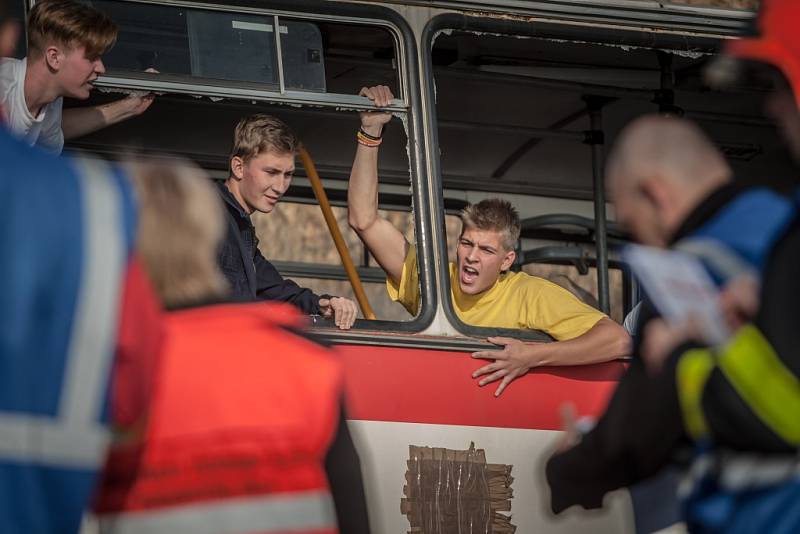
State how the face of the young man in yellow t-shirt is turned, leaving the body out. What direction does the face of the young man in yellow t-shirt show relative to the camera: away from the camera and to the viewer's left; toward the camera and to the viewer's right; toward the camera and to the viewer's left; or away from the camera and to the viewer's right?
toward the camera and to the viewer's left

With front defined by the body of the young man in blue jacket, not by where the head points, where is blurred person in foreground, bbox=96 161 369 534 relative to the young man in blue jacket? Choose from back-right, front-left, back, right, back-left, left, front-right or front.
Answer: front-right

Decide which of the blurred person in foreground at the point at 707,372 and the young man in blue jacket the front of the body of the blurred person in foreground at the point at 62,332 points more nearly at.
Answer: the young man in blue jacket

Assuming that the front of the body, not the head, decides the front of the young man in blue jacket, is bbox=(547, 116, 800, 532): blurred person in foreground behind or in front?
in front

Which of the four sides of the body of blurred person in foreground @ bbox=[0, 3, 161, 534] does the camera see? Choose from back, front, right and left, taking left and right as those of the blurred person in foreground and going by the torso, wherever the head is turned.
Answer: back

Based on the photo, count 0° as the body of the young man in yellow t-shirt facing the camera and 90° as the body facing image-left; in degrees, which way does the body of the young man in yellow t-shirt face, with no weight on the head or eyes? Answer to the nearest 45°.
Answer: approximately 45°

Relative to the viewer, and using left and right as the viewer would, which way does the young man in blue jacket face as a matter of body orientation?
facing the viewer and to the right of the viewer

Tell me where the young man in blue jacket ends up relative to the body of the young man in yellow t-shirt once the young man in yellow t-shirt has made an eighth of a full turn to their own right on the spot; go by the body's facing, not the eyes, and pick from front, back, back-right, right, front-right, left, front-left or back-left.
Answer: front

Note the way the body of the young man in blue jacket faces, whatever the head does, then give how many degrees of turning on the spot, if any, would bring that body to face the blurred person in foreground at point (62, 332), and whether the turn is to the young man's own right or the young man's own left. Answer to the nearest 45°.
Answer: approximately 45° to the young man's own right

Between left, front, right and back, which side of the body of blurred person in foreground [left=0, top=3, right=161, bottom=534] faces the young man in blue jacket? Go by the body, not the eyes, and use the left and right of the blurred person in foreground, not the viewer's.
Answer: front
